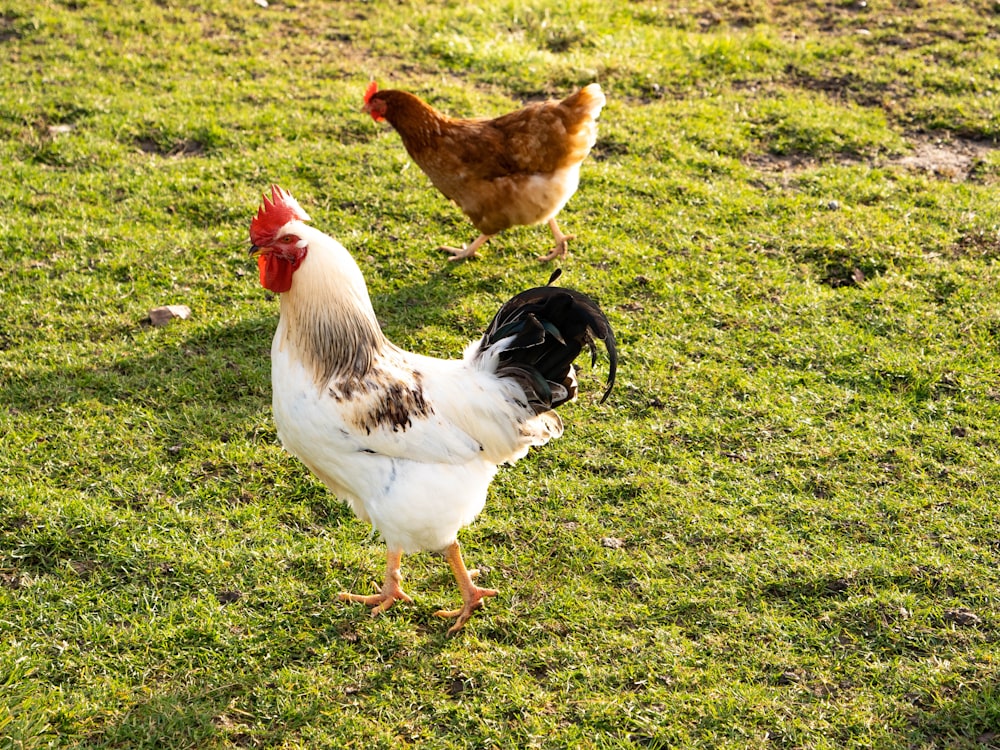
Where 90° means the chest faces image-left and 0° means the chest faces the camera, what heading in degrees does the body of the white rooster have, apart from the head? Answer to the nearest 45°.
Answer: approximately 90°

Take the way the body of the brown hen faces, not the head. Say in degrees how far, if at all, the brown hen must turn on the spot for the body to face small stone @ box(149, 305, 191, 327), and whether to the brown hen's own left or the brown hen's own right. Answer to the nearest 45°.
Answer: approximately 45° to the brown hen's own left

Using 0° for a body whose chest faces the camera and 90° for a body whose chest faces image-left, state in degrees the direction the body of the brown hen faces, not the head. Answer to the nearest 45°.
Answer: approximately 90°

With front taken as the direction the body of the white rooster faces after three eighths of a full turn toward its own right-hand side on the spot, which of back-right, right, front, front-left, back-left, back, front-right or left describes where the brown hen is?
front-left

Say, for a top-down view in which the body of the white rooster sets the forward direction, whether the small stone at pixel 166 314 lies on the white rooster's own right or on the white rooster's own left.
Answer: on the white rooster's own right
